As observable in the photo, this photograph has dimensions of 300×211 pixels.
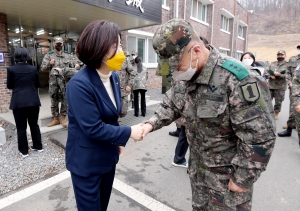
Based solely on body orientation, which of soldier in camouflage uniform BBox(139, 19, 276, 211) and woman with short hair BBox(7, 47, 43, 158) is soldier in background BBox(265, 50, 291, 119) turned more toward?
the soldier in camouflage uniform

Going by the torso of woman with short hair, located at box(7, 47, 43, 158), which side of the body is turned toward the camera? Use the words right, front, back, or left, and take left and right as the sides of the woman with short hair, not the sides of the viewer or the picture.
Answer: back

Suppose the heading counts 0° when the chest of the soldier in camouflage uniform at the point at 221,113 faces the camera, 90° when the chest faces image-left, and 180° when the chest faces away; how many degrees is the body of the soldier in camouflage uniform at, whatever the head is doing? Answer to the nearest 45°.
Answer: approximately 45°

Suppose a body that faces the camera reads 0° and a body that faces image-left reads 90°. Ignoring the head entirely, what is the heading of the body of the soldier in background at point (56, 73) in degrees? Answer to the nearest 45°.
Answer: approximately 0°

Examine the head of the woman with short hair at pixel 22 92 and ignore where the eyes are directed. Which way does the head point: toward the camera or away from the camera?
away from the camera

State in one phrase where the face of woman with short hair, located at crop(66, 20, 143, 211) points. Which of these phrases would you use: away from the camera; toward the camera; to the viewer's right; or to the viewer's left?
to the viewer's right

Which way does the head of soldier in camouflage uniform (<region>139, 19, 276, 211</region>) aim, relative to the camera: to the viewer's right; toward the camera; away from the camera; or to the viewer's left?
to the viewer's left

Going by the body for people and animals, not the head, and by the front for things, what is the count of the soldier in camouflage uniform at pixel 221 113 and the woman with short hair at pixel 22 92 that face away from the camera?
1

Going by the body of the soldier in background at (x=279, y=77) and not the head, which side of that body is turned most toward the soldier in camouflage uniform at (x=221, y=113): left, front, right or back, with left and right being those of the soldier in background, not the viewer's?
front

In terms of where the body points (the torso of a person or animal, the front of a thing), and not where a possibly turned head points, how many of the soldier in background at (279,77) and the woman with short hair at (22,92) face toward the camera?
1

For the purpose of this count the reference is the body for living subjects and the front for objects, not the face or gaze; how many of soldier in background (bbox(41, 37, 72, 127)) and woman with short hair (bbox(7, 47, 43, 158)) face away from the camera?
1

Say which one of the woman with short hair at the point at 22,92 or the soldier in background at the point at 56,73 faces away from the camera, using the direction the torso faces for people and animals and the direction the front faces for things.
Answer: the woman with short hair

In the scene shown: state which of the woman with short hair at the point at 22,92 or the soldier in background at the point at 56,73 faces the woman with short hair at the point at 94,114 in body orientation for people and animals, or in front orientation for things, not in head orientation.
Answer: the soldier in background

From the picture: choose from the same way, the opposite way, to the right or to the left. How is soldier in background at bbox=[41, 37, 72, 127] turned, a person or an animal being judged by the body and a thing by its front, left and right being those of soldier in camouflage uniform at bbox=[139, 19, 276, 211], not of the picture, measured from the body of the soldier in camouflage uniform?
to the left
